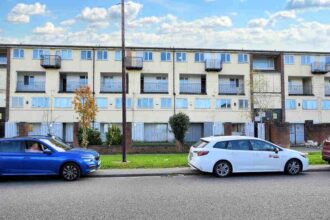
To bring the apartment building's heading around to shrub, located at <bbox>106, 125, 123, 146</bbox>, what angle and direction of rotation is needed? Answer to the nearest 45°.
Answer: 0° — it already faces it

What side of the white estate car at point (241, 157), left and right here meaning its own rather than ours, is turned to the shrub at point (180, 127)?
left

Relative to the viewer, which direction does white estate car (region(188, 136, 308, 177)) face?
to the viewer's right

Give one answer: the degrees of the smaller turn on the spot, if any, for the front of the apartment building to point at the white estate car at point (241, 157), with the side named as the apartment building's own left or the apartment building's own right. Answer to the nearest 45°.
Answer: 0° — it already faces it

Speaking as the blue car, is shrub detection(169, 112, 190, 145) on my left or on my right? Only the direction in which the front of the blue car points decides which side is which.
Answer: on my left

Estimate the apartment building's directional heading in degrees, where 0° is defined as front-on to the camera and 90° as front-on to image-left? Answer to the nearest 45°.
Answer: approximately 0°

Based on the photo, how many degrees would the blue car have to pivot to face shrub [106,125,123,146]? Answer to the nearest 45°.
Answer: approximately 90° to its left

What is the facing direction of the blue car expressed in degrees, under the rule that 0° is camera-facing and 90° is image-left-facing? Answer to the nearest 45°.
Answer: approximately 270°

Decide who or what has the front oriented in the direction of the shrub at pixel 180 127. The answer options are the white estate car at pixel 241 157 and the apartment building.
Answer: the apartment building
